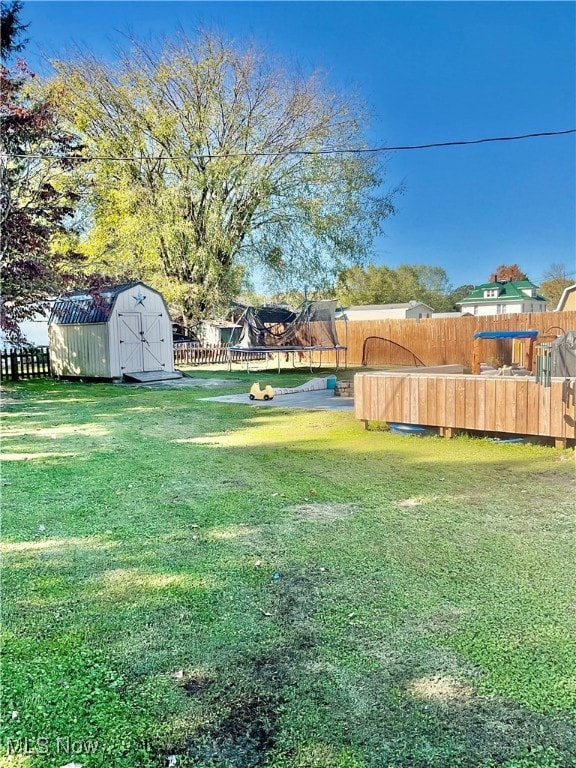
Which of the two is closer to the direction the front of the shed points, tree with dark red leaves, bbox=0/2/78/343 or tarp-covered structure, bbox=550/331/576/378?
the tarp-covered structure

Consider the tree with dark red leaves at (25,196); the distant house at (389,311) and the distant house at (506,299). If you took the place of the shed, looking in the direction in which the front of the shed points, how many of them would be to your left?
2

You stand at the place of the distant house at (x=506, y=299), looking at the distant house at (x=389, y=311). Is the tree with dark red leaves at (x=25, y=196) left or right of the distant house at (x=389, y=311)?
left

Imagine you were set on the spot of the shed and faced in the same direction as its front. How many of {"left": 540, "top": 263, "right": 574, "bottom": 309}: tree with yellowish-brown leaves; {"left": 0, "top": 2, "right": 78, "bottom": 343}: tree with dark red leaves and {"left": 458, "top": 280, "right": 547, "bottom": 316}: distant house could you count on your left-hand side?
2

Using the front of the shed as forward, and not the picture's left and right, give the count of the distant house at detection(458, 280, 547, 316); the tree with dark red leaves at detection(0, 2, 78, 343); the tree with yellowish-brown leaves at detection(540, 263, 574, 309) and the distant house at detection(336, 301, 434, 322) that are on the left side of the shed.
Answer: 3

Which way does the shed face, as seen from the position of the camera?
facing the viewer and to the right of the viewer

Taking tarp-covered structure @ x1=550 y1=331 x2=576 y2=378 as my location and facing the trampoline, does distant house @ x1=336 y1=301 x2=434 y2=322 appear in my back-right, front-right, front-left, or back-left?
front-right

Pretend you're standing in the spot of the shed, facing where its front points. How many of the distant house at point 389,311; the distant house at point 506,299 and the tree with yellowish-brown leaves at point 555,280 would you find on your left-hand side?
3

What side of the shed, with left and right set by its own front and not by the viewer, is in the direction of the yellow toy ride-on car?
front

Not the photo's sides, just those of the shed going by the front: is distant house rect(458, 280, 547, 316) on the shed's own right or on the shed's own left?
on the shed's own left

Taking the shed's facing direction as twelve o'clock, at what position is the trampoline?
The trampoline is roughly at 10 o'clock from the shed.

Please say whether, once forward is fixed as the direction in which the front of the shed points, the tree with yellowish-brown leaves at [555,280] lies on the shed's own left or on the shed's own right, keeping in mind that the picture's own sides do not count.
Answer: on the shed's own left

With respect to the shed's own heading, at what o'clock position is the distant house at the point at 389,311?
The distant house is roughly at 9 o'clock from the shed.

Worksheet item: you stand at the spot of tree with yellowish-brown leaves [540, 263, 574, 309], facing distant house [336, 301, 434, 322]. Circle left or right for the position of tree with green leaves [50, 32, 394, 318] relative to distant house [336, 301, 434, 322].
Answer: left
